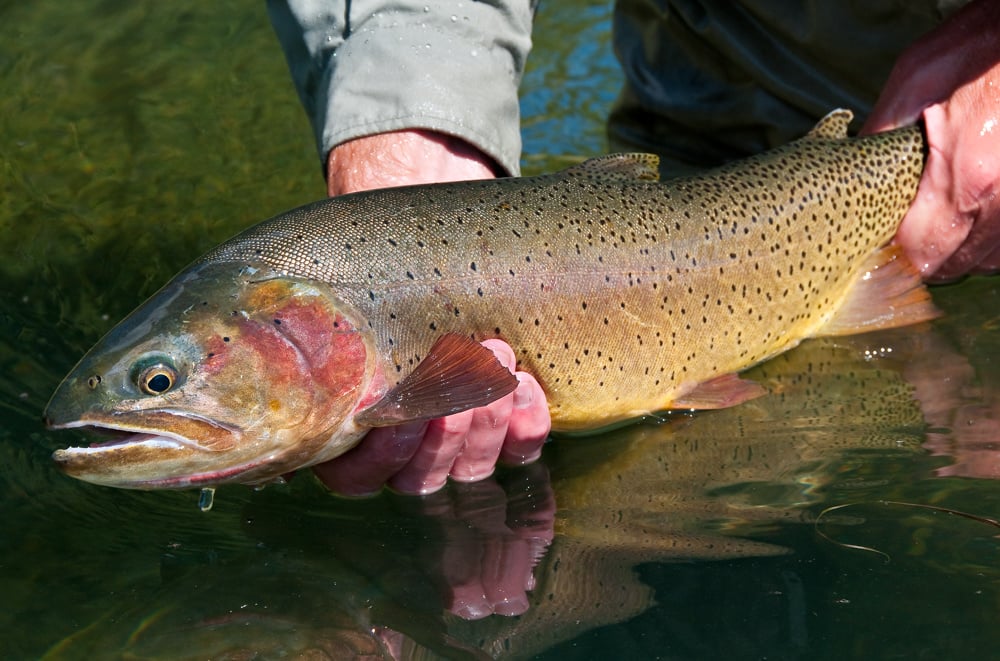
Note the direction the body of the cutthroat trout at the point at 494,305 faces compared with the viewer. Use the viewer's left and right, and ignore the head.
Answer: facing to the left of the viewer
